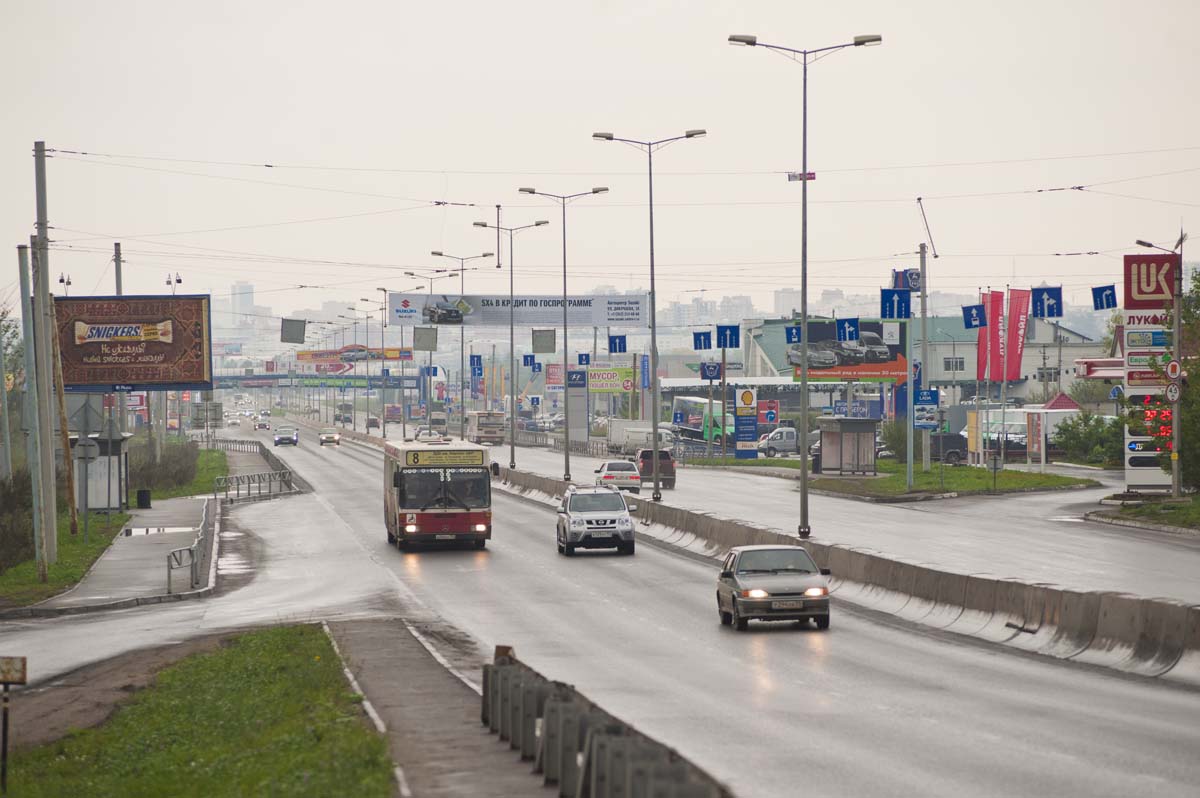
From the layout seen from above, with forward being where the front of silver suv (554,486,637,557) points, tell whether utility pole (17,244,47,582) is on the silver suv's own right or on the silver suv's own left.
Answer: on the silver suv's own right

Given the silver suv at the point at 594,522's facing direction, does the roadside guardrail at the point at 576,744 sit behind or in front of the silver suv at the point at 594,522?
in front

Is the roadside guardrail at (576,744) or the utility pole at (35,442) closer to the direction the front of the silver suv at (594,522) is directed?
the roadside guardrail

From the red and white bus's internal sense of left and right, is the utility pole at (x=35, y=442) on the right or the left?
on its right

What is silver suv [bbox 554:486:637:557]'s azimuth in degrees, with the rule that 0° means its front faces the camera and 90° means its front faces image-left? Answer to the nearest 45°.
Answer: approximately 0°

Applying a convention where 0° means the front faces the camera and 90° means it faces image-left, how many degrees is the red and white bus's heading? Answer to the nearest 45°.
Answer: approximately 0°

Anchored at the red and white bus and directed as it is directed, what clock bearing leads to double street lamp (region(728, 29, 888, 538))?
The double street lamp is roughly at 10 o'clock from the red and white bus.

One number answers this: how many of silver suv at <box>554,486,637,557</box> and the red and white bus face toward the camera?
2

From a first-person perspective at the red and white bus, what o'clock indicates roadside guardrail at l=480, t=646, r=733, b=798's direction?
The roadside guardrail is roughly at 12 o'clock from the red and white bus.

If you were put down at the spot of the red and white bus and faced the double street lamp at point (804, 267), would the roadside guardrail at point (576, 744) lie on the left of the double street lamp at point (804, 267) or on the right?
right
